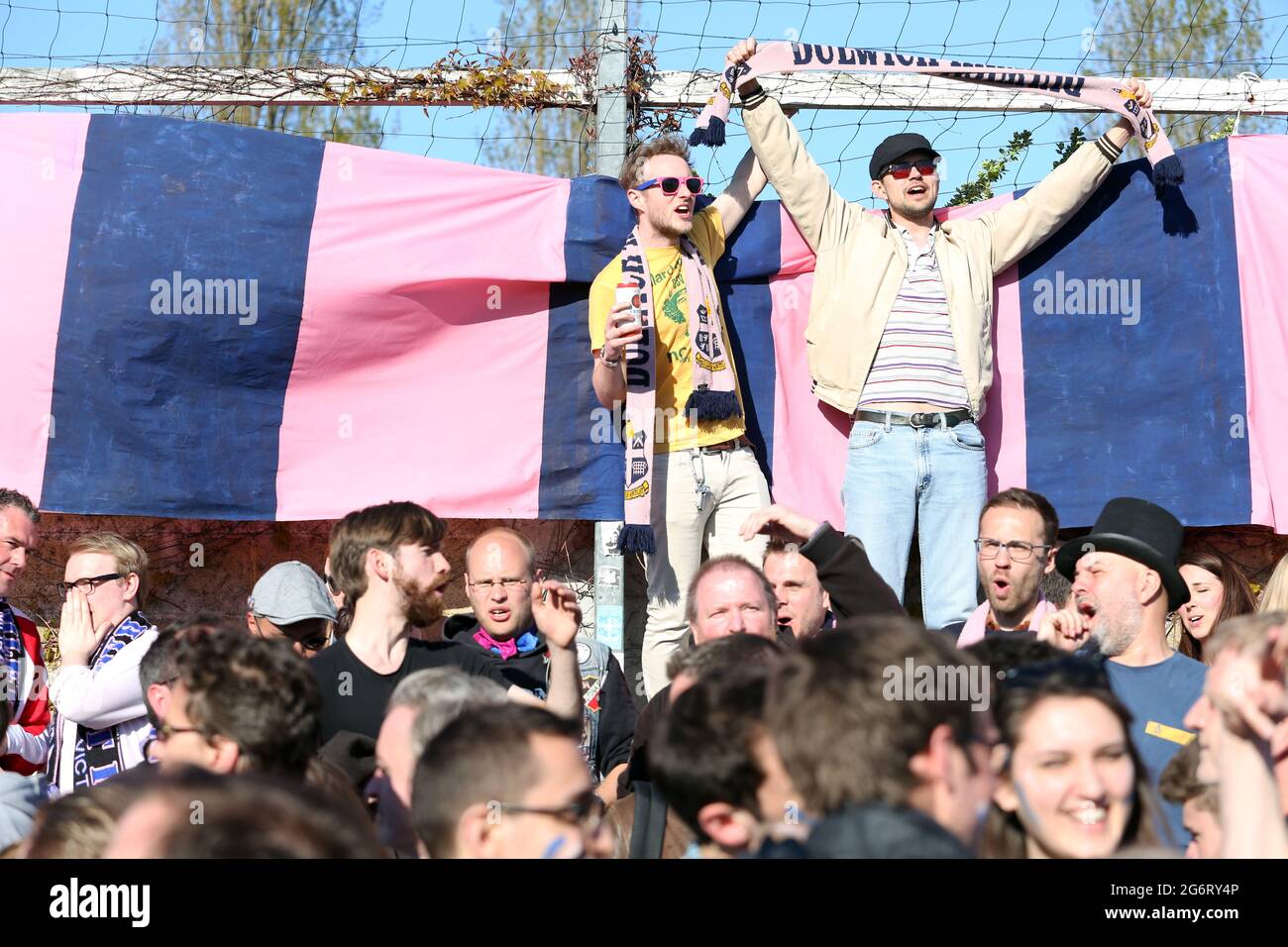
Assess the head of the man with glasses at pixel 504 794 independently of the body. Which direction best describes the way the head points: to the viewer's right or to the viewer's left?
to the viewer's right

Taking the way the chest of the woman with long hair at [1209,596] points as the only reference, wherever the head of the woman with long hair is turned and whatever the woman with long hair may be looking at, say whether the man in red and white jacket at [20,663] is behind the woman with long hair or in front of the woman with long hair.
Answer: in front

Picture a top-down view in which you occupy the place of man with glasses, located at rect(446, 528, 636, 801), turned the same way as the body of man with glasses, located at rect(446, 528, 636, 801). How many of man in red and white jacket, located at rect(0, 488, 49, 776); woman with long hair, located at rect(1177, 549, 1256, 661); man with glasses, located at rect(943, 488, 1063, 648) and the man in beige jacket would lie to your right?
1

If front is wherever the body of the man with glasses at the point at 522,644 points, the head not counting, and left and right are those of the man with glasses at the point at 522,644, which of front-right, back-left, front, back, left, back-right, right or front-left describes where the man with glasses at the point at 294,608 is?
back-right

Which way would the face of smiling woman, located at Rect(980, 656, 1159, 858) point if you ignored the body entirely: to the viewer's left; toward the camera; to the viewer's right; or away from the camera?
toward the camera

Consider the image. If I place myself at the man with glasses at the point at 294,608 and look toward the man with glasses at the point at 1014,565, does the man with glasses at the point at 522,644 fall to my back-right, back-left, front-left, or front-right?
front-right

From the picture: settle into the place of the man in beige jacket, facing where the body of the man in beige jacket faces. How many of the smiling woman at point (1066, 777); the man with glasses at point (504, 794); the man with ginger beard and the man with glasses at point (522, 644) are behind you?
0

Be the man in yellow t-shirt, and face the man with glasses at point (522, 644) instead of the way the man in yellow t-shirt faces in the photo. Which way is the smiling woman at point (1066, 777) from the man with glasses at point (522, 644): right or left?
left

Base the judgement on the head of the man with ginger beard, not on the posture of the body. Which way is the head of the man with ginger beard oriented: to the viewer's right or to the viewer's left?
to the viewer's right

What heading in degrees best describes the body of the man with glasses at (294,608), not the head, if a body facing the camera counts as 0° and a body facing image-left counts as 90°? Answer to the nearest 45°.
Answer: approximately 315°

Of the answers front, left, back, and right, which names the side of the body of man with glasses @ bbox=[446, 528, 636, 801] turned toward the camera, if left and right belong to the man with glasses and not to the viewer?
front
